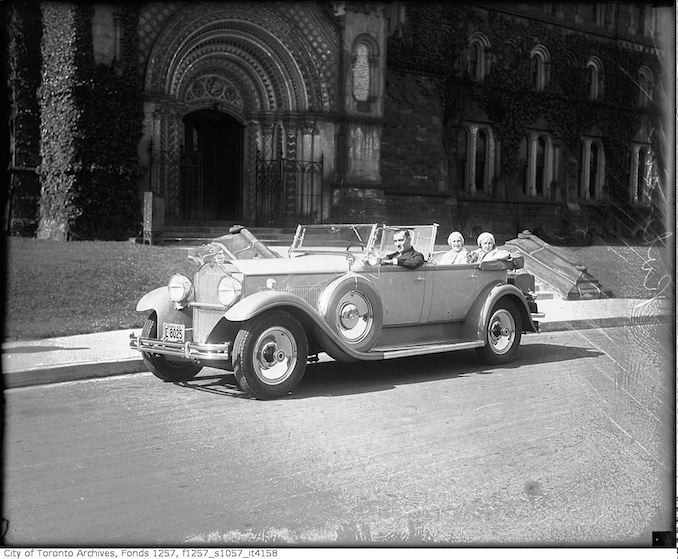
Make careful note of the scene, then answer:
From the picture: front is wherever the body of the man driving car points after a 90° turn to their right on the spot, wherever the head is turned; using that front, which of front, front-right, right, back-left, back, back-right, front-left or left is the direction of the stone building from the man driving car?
front-right

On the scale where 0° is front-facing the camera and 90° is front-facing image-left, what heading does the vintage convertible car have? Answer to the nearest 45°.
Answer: approximately 45°

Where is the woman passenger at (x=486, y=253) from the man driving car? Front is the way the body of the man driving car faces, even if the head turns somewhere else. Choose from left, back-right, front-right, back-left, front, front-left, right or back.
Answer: back

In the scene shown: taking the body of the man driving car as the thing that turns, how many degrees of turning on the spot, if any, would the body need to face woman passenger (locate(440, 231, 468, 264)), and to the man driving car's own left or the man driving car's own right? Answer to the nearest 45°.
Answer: approximately 180°

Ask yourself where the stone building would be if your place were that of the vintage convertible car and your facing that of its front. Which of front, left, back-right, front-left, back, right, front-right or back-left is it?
back-right
